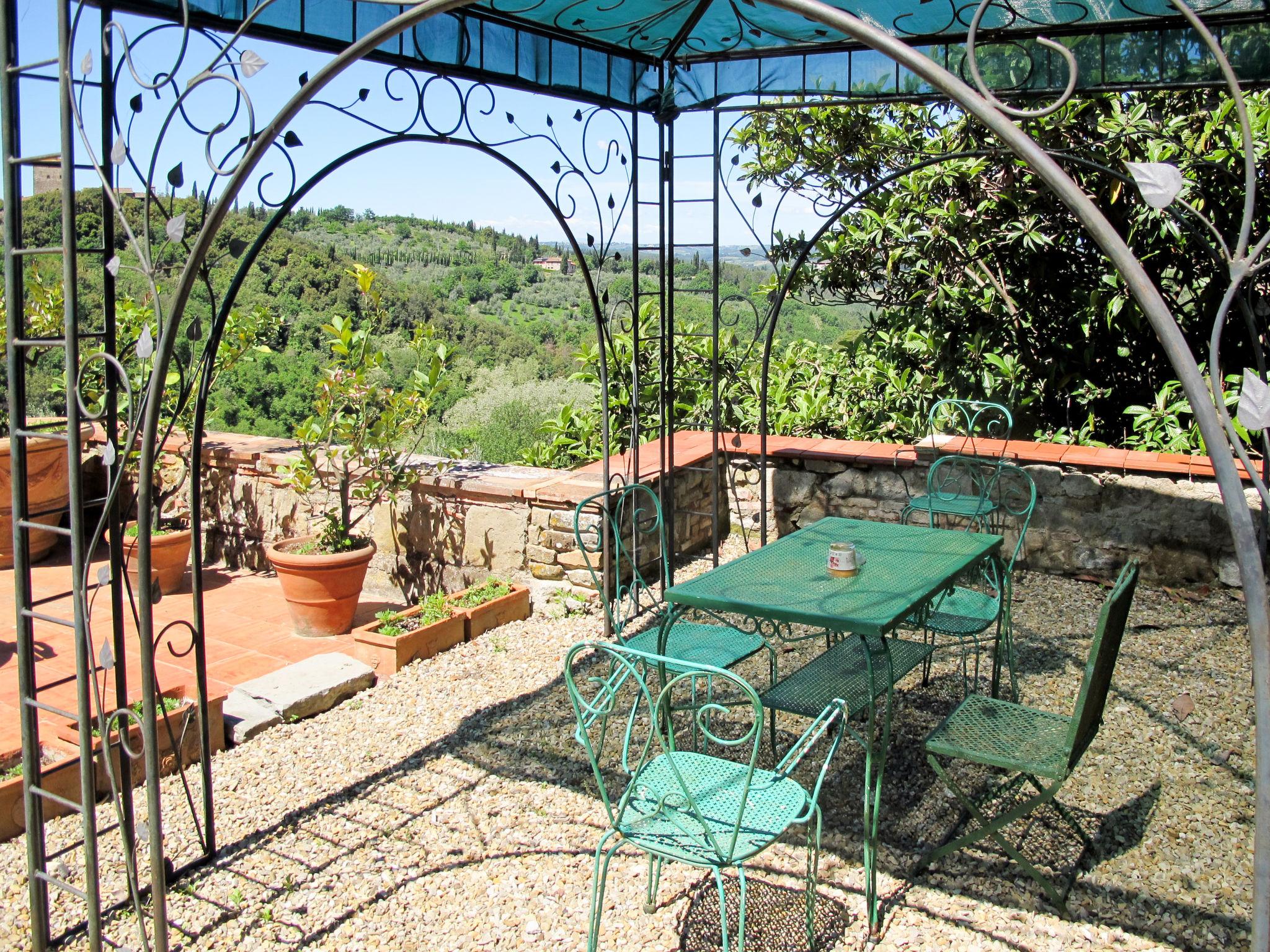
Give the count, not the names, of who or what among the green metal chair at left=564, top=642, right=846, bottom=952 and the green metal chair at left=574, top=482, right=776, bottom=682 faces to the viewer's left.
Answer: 0

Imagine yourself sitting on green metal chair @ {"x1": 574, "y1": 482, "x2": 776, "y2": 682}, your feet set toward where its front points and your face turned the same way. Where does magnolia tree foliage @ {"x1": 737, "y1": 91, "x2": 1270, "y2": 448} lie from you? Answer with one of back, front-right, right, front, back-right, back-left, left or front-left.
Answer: left

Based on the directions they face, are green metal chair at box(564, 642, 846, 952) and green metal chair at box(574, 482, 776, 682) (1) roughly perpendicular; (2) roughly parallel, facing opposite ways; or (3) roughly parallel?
roughly perpendicular
